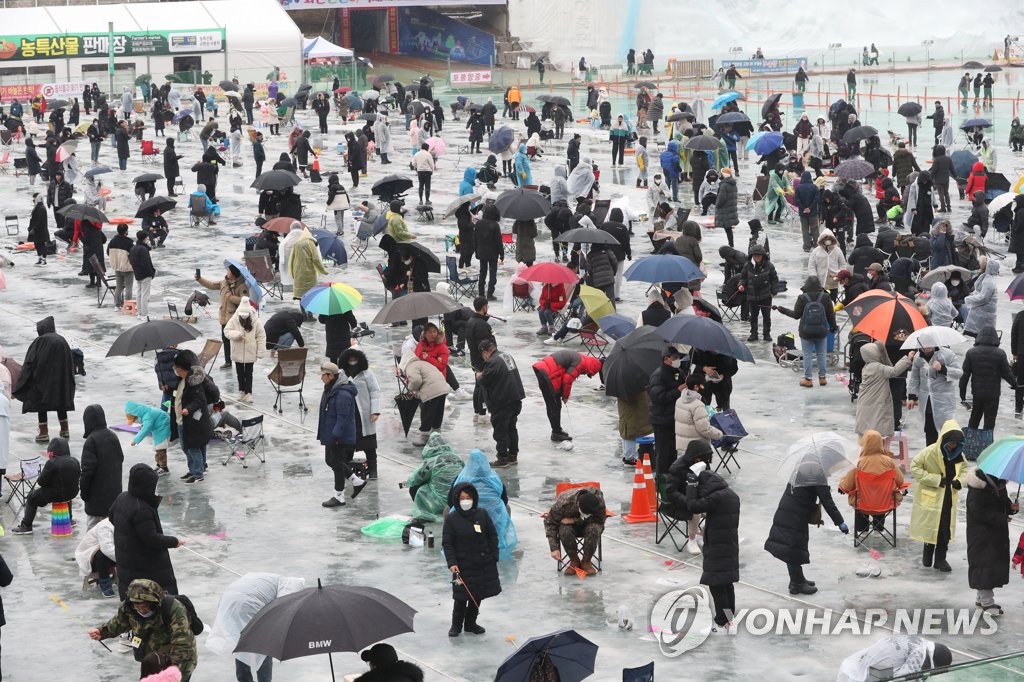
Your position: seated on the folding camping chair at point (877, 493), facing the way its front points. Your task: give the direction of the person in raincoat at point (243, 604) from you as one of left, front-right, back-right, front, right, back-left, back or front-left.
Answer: back-left

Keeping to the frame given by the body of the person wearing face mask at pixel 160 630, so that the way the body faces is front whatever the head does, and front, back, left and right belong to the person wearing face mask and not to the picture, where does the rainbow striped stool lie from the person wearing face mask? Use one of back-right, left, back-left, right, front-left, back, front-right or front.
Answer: back-right

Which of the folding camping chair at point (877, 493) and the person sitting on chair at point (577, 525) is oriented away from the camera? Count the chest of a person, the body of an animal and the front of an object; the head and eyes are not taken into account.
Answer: the folding camping chair

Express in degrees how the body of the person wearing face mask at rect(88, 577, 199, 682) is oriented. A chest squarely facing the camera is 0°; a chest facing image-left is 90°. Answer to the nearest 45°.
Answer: approximately 45°

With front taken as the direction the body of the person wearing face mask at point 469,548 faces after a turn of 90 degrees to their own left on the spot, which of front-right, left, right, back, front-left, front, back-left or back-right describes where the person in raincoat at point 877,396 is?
front-left

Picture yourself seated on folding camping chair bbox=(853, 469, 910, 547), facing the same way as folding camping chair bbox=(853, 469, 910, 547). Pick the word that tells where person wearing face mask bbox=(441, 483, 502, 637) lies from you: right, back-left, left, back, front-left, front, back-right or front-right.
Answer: back-left
